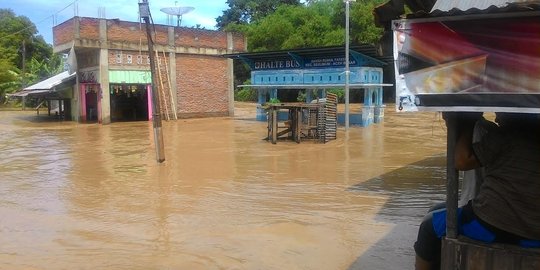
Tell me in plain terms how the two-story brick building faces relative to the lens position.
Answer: facing the viewer and to the left of the viewer

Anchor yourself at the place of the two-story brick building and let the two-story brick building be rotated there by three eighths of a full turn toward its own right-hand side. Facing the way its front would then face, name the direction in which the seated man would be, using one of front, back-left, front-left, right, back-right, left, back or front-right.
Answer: back

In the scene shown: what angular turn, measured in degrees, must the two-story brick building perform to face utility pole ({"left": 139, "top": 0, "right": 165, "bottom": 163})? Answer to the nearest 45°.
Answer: approximately 45° to its left

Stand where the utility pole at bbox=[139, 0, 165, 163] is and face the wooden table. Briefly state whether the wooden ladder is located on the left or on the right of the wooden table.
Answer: left

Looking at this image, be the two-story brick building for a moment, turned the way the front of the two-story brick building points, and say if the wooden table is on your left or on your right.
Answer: on your left
